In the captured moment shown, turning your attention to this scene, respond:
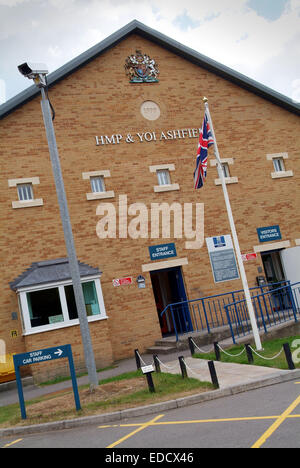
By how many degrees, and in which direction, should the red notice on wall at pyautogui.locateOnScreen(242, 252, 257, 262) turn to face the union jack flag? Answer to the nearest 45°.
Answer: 0° — it already faces it

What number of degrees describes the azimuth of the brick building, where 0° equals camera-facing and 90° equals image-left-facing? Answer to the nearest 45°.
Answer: approximately 0°

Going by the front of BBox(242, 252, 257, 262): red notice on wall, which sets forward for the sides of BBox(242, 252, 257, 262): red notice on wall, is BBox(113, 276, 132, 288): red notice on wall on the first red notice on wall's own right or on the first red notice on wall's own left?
on the first red notice on wall's own right

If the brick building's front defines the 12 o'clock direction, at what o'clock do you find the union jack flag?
The union jack flag is roughly at 11 o'clock from the brick building.

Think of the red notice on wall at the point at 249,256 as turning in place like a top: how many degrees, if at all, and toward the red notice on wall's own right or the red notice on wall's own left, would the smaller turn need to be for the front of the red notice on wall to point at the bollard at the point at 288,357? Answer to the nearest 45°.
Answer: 0° — it already faces it

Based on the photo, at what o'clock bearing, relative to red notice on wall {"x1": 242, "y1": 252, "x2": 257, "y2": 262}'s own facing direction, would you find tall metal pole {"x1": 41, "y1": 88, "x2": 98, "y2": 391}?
The tall metal pole is roughly at 1 o'clock from the red notice on wall.
